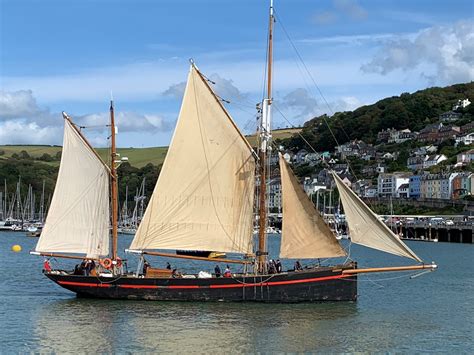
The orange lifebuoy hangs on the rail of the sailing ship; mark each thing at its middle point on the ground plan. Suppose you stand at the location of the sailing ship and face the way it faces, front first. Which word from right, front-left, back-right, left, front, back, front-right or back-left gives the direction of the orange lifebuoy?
back

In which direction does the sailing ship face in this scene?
to the viewer's right
